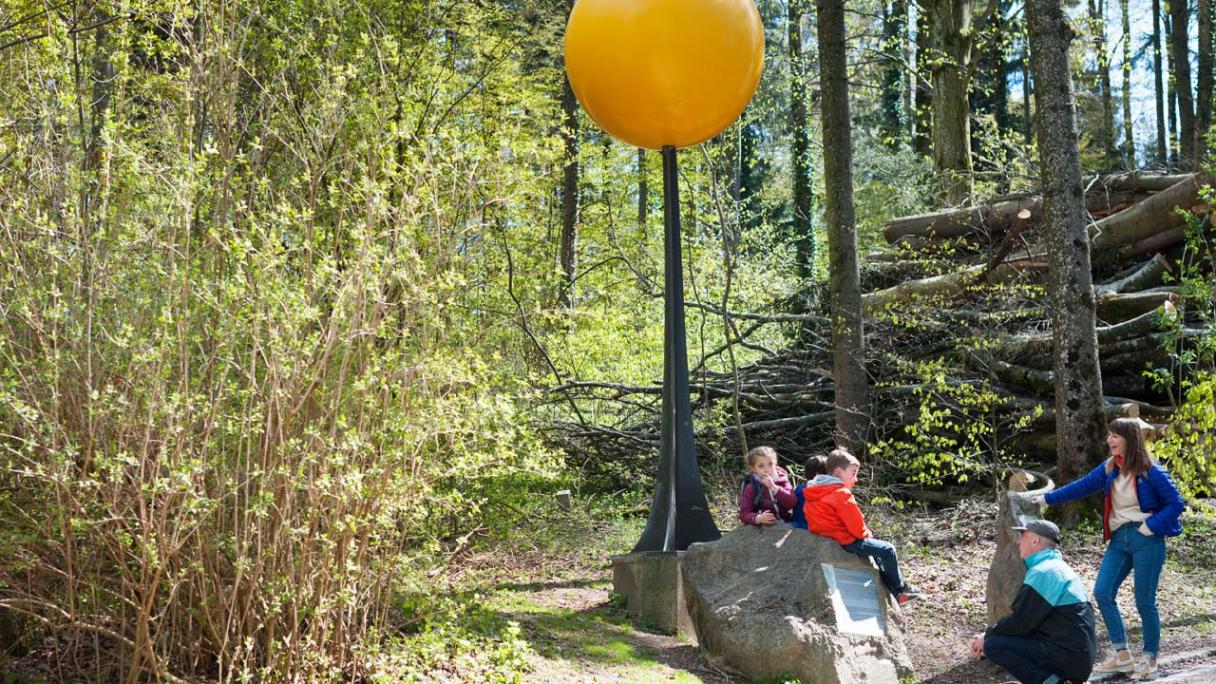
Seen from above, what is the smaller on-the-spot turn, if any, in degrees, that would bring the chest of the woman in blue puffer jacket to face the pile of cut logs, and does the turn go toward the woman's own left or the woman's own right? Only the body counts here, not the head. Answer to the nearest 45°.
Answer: approximately 135° to the woman's own right

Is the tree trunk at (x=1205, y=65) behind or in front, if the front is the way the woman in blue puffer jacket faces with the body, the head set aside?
behind

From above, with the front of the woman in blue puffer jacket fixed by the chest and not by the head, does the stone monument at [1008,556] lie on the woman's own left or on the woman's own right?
on the woman's own right

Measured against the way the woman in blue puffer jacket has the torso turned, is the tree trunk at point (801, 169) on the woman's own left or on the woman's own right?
on the woman's own right

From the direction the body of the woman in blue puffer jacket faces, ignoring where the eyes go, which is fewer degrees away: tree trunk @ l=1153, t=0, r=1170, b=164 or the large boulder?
the large boulder

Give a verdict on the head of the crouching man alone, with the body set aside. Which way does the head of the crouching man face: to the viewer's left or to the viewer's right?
to the viewer's left

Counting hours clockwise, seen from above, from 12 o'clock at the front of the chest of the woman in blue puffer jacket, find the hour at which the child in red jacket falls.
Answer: The child in red jacket is roughly at 1 o'clock from the woman in blue puffer jacket.

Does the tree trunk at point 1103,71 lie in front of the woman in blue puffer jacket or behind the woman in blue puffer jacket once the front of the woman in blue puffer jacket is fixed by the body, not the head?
behind

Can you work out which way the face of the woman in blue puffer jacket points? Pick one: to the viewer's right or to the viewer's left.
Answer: to the viewer's left

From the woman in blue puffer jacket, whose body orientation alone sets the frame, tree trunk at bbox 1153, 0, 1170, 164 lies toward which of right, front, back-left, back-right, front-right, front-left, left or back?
back-right

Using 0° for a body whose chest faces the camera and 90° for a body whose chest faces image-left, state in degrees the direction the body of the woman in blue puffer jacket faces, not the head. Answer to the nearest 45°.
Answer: approximately 45°
